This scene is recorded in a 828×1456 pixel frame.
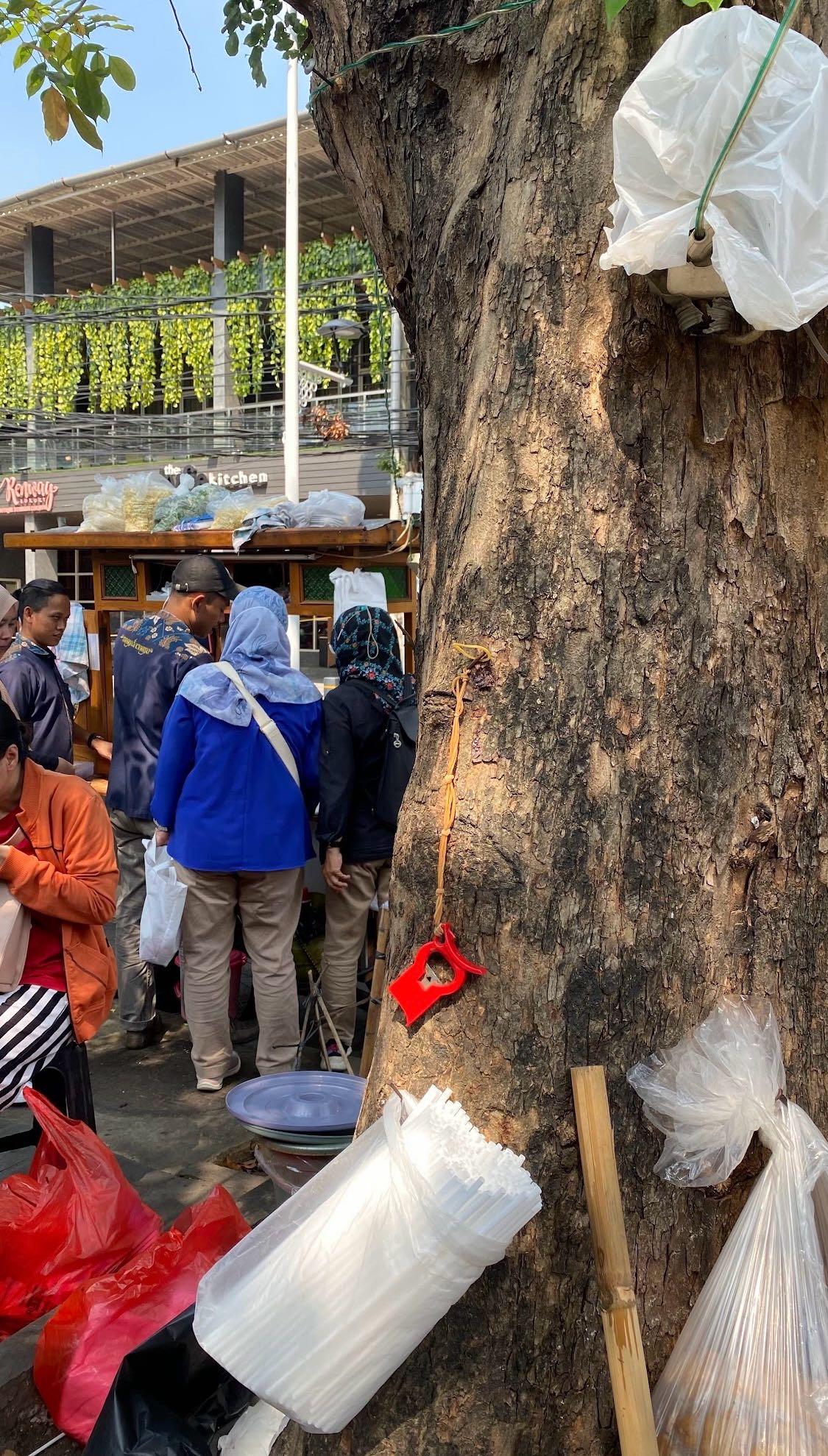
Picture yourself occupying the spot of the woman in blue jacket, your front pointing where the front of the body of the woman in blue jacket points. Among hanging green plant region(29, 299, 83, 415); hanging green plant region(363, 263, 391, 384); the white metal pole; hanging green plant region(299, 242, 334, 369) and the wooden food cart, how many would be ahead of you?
5

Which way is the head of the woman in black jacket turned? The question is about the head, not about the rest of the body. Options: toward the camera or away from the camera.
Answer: away from the camera

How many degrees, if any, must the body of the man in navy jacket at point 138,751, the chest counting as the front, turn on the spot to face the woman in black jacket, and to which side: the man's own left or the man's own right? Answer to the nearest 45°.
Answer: approximately 90° to the man's own right

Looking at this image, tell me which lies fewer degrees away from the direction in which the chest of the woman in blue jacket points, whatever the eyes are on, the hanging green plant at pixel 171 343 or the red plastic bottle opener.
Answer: the hanging green plant

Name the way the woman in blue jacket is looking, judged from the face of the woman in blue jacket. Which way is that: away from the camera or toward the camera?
away from the camera

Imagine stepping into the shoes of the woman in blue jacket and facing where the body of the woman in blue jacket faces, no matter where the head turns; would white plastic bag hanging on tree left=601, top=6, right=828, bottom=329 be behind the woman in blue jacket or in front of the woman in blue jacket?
behind

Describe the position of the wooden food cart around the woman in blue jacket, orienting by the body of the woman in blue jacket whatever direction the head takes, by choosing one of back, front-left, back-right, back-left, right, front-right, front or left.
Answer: front

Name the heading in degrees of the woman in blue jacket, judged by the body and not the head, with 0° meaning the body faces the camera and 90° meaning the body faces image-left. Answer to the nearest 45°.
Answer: approximately 180°

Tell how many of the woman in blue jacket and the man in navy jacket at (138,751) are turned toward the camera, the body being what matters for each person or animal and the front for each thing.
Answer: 0

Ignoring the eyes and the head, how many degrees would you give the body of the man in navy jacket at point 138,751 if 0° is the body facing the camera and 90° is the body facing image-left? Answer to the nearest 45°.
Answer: approximately 225°

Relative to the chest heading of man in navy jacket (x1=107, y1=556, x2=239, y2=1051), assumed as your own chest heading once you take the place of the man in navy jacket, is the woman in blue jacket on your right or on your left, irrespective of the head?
on your right

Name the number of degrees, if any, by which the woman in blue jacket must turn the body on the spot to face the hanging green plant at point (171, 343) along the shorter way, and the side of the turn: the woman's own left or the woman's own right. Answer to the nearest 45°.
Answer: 0° — they already face it

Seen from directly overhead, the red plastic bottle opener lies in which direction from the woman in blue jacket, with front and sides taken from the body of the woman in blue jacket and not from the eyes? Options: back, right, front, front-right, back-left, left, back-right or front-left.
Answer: back

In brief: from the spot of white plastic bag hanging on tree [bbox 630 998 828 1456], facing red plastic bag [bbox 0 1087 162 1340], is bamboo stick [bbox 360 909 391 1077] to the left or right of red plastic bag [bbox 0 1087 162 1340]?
right

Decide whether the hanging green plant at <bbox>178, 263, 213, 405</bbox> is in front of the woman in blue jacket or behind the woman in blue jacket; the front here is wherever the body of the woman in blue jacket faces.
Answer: in front
